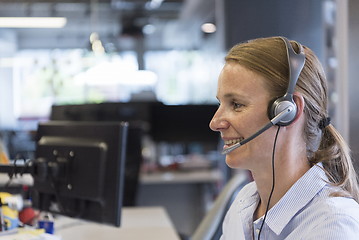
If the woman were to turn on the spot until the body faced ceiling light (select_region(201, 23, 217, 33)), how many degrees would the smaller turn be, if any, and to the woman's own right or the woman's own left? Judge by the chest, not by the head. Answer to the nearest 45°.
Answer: approximately 90° to the woman's own right

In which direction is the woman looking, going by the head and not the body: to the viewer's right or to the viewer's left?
to the viewer's left

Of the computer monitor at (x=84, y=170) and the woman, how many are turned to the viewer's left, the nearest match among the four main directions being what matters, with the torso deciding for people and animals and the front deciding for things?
1

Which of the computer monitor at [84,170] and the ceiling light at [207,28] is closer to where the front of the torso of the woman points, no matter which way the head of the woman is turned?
the computer monitor

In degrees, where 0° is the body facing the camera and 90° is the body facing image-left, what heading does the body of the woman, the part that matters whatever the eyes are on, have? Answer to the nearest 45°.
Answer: approximately 90°

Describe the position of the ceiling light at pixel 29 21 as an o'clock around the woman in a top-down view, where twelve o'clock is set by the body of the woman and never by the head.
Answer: The ceiling light is roughly at 2 o'clock from the woman.

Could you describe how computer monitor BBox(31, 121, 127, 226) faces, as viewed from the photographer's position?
facing away from the viewer and to the right of the viewer
